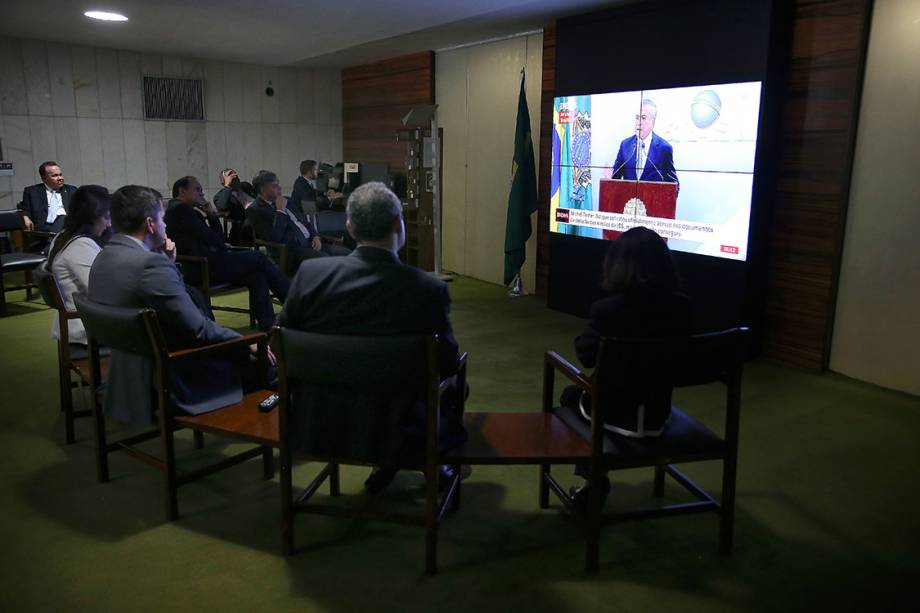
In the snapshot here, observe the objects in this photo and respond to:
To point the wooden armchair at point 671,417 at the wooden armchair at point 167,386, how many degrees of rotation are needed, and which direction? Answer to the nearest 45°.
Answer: approximately 45° to its left

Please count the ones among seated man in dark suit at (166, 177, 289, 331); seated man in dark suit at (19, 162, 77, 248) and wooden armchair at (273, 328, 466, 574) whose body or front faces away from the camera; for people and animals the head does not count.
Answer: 1

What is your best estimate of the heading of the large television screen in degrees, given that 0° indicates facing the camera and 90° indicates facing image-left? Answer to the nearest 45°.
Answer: approximately 45°

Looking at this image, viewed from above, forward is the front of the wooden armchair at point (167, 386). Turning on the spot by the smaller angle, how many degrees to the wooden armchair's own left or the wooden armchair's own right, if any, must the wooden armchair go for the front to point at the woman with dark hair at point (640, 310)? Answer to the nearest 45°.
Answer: approximately 90° to the wooden armchair's own right

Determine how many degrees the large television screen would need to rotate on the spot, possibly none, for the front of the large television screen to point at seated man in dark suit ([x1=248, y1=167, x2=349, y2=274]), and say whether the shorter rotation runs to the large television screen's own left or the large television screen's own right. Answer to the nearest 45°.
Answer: approximately 45° to the large television screen's own right

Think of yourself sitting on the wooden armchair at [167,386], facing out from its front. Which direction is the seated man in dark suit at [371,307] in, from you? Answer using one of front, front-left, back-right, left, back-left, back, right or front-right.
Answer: right

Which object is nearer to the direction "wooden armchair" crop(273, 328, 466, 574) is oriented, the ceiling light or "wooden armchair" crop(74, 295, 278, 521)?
the ceiling light

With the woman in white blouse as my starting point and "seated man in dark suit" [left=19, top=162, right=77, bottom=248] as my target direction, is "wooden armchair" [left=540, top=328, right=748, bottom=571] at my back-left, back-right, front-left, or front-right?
back-right

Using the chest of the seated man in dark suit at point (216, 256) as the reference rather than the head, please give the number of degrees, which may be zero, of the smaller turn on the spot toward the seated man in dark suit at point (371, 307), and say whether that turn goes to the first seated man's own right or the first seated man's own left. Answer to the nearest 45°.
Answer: approximately 90° to the first seated man's own right

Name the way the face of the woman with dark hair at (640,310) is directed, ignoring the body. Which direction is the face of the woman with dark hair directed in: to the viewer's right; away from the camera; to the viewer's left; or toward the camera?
away from the camera

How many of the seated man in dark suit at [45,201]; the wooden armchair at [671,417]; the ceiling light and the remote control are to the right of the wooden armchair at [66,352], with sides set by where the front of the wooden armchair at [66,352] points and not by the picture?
2

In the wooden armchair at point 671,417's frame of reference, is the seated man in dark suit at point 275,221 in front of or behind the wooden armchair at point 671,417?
in front

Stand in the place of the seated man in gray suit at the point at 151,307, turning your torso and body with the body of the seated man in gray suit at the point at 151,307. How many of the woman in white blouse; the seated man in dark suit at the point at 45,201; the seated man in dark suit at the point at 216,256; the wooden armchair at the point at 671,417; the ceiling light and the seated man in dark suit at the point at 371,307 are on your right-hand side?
2

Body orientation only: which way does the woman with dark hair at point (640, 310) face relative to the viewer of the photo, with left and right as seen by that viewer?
facing away from the viewer and to the left of the viewer

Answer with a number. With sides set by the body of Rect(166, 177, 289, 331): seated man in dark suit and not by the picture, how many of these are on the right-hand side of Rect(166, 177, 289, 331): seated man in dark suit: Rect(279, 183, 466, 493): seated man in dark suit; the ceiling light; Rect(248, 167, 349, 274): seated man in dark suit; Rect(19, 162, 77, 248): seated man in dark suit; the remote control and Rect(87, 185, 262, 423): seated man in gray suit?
3
